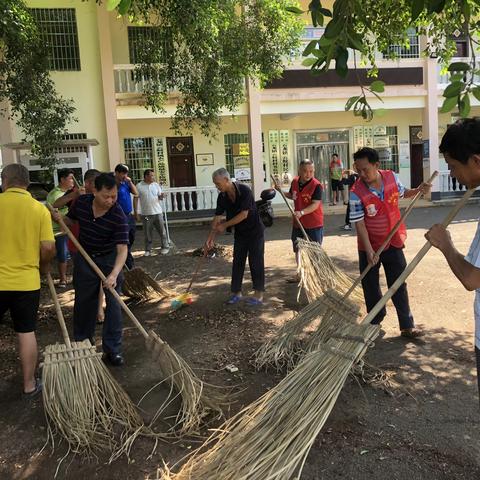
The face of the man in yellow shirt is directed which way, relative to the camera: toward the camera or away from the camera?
away from the camera

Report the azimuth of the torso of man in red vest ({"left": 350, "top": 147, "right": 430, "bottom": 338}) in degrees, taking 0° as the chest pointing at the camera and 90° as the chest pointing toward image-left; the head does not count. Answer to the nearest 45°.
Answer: approximately 0°

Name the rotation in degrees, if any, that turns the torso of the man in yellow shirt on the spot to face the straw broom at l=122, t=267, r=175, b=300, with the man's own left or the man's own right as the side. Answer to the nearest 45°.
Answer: approximately 45° to the man's own right

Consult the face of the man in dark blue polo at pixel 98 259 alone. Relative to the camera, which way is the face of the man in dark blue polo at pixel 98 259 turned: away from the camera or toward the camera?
toward the camera

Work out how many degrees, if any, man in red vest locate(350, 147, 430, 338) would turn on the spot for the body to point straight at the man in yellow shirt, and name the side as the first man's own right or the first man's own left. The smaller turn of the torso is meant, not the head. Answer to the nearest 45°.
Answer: approximately 45° to the first man's own right

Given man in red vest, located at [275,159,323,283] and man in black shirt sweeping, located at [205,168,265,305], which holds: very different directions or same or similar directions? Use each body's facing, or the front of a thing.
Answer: same or similar directions

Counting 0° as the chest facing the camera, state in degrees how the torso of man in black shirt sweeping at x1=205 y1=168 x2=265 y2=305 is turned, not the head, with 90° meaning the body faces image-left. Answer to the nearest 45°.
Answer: approximately 45°

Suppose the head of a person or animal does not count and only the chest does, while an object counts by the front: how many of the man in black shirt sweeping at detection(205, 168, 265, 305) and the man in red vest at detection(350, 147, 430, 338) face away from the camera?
0

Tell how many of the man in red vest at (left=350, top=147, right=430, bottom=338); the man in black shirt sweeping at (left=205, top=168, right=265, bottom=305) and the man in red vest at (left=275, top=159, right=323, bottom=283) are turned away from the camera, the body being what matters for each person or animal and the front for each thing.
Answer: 0

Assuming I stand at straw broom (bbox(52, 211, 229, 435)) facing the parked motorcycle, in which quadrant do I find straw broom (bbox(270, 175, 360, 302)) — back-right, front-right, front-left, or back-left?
front-right

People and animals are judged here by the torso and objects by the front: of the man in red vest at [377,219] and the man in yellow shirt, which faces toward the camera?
the man in red vest
